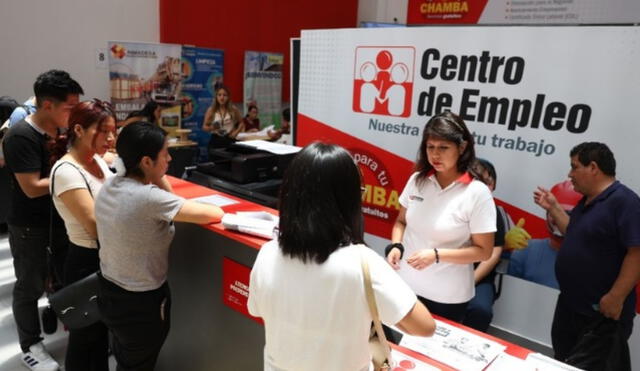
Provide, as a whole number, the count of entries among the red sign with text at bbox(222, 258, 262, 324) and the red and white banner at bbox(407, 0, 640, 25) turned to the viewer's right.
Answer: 0

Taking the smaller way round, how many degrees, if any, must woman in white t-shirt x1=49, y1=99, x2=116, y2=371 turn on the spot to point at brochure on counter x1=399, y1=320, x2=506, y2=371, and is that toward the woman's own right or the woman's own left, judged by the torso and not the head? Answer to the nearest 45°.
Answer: approximately 45° to the woman's own right

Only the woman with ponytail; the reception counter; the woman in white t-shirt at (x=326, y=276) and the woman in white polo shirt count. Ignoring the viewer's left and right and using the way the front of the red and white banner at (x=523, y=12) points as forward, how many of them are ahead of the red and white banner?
4

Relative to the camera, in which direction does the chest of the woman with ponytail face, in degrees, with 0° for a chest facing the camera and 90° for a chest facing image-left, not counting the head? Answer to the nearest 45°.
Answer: approximately 225°

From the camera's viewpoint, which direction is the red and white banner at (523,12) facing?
toward the camera

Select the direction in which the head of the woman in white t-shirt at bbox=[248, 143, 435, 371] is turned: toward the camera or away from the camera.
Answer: away from the camera

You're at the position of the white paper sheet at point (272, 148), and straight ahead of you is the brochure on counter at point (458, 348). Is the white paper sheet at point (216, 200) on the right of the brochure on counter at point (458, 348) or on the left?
right

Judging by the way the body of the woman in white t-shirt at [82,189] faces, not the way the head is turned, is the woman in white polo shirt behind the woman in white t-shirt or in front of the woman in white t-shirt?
in front

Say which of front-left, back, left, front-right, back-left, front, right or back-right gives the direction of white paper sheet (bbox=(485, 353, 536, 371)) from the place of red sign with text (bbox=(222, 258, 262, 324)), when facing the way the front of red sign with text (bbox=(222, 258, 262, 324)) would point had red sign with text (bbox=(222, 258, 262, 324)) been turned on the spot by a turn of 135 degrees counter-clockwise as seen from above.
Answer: front-right

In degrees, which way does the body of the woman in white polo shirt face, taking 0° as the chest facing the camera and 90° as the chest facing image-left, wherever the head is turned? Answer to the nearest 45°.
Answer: approximately 45°

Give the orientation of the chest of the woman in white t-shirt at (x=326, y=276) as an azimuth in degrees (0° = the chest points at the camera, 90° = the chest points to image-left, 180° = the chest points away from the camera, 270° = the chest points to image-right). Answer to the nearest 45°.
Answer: approximately 180°

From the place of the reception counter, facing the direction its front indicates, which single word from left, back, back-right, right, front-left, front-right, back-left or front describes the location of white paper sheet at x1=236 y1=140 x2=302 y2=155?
back-right

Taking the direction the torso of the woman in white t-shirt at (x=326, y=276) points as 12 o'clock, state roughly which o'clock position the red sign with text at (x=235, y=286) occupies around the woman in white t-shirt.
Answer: The red sign with text is roughly at 11 o'clock from the woman in white t-shirt.
